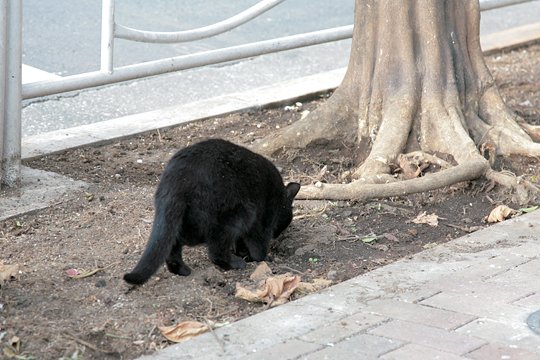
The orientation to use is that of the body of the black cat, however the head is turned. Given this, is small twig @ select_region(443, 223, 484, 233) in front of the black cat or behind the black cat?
in front

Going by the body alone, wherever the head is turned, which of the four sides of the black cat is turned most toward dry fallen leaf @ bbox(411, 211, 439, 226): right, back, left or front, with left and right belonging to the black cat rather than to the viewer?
front

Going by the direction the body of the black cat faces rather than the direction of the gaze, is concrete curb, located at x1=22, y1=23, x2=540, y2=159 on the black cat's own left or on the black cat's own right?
on the black cat's own left

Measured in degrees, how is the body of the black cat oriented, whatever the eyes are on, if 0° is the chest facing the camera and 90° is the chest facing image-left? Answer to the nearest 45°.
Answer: approximately 225°

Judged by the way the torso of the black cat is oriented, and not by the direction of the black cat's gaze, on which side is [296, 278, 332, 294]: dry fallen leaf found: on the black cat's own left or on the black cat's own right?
on the black cat's own right

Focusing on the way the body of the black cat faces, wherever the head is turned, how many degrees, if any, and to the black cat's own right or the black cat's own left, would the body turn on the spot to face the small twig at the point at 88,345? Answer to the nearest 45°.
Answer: approximately 180°

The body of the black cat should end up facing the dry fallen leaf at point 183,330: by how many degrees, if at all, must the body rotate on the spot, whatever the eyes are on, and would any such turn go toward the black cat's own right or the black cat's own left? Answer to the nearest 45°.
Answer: approximately 135° to the black cat's own right

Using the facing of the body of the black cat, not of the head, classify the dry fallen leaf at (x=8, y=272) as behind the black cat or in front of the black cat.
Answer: behind

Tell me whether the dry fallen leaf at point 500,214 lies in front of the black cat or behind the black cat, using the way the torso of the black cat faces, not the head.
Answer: in front

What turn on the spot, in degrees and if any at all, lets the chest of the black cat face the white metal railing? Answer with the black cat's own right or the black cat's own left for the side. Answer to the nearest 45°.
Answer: approximately 90° to the black cat's own left

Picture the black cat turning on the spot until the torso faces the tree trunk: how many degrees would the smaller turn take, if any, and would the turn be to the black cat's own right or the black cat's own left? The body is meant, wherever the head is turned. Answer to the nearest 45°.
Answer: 0° — it already faces it
